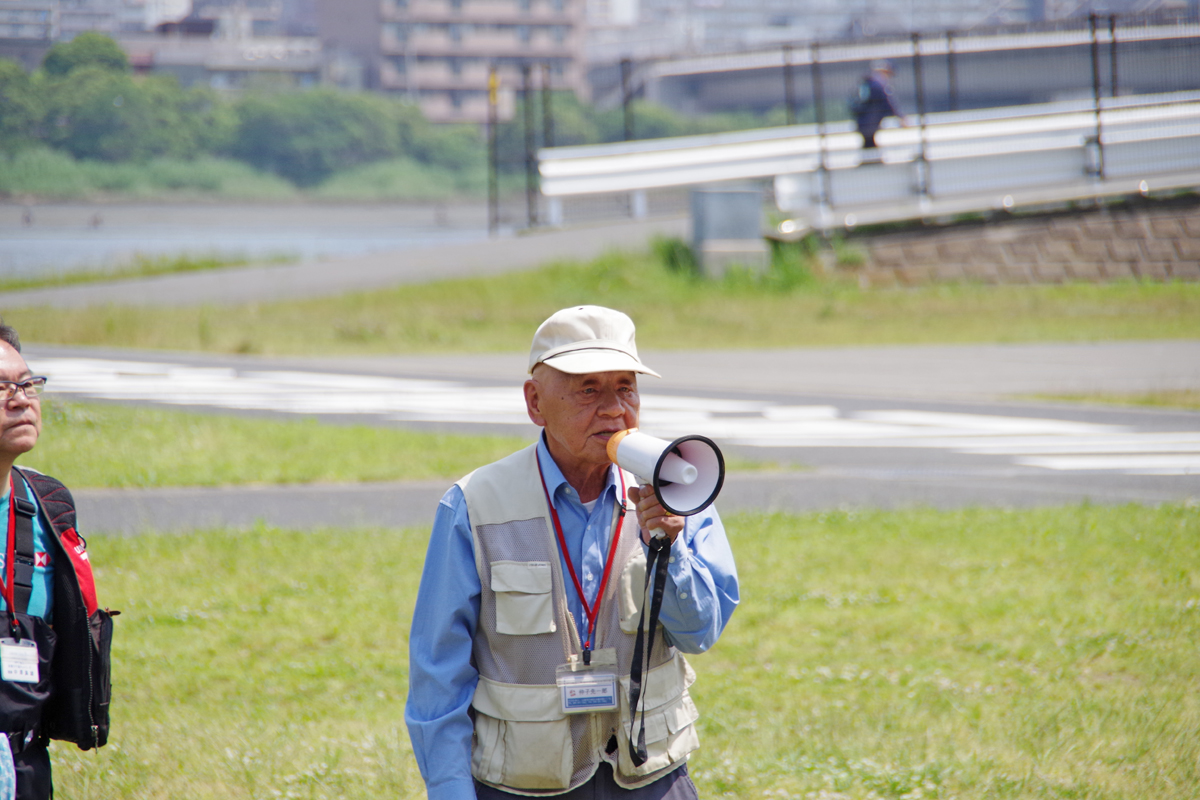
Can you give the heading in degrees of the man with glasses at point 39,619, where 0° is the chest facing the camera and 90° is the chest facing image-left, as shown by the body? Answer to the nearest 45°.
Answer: approximately 315°

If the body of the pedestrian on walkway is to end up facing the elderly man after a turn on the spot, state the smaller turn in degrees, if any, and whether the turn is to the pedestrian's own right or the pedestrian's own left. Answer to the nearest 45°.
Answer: approximately 90° to the pedestrian's own right

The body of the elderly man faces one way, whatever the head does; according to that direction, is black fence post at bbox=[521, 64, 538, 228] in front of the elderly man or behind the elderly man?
behind

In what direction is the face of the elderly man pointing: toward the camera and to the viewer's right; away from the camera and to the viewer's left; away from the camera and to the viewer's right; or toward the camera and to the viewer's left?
toward the camera and to the viewer's right

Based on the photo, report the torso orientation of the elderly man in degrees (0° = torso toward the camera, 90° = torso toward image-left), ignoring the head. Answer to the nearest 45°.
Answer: approximately 315°

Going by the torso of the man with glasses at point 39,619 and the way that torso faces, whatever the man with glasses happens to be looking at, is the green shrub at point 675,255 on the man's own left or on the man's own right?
on the man's own left

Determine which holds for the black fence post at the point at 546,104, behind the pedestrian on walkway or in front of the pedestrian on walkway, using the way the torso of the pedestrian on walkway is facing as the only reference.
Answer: behind

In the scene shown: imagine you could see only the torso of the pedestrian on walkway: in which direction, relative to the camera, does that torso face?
to the viewer's right
